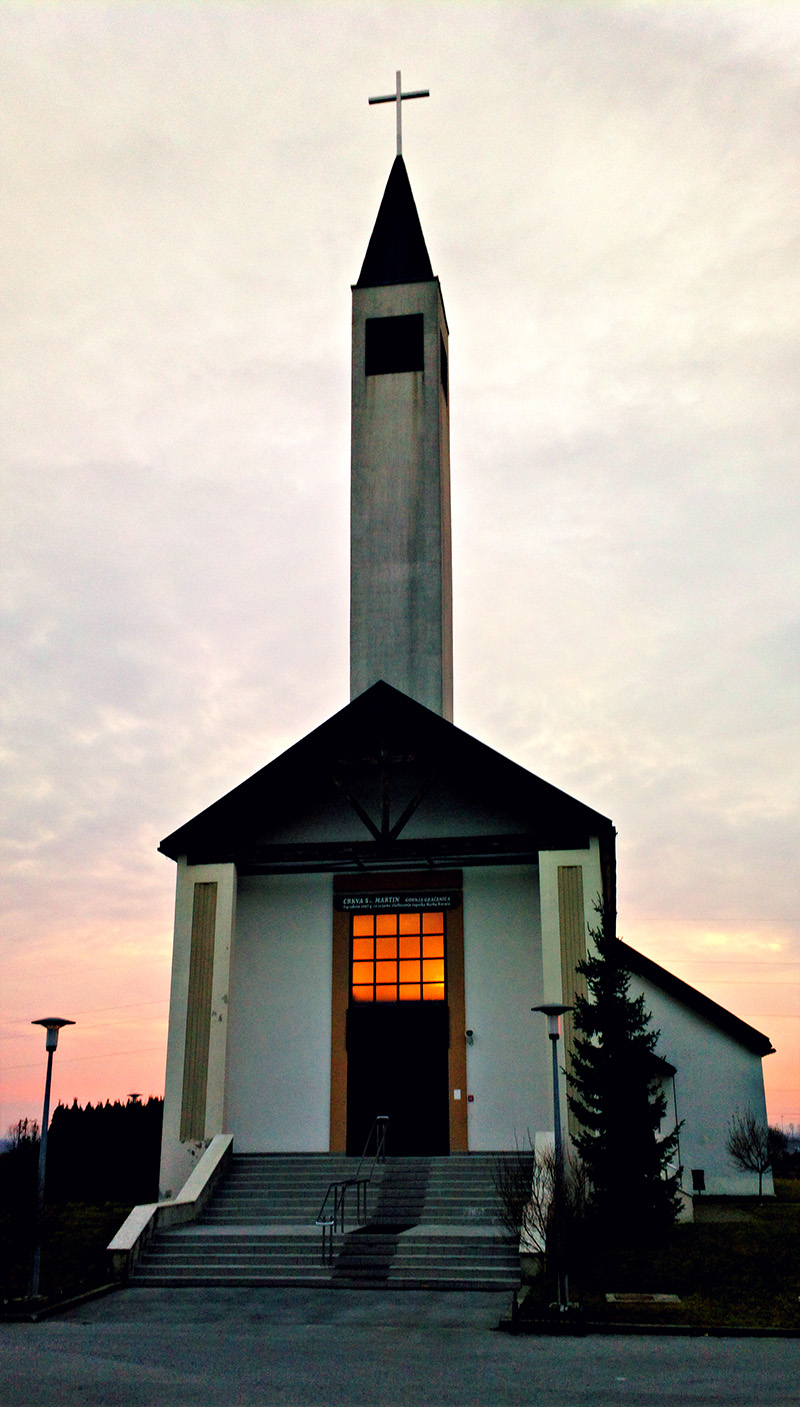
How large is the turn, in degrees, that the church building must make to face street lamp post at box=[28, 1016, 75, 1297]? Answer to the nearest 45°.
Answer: approximately 45° to its right

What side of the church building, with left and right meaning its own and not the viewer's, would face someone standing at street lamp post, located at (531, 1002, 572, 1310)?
front

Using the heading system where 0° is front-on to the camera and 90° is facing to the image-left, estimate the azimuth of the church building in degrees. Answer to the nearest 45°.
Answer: approximately 0°
